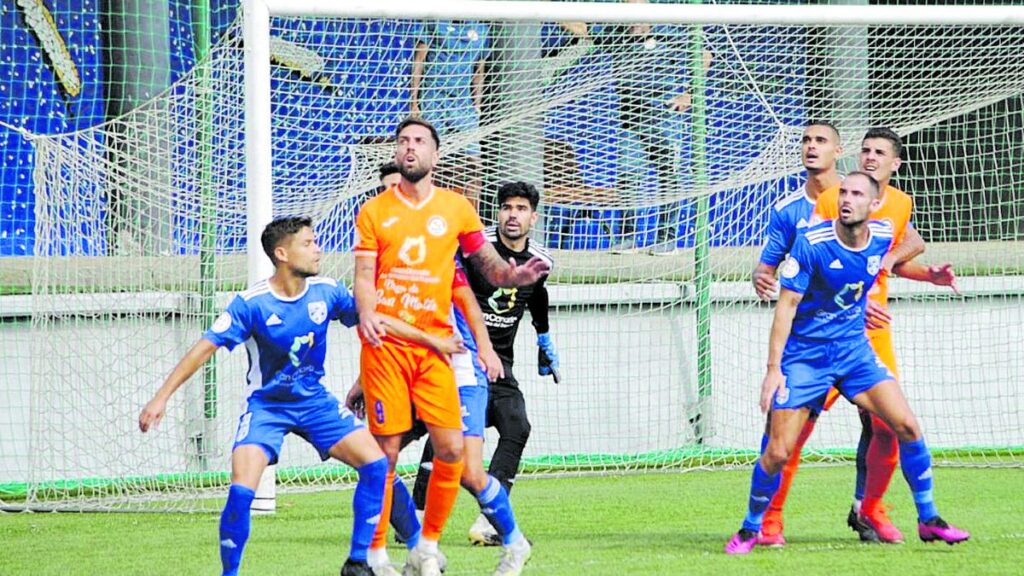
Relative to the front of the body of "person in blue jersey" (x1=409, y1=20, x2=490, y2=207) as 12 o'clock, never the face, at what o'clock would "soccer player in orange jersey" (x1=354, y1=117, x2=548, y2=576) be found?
The soccer player in orange jersey is roughly at 12 o'clock from the person in blue jersey.

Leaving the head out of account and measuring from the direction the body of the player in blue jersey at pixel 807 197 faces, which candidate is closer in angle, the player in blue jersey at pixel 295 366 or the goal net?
the player in blue jersey

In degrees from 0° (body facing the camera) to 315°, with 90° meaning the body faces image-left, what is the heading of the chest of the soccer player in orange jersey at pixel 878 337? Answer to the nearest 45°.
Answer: approximately 45°

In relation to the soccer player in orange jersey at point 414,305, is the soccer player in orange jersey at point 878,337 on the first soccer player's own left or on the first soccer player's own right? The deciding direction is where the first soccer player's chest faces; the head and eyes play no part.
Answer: on the first soccer player's own left
